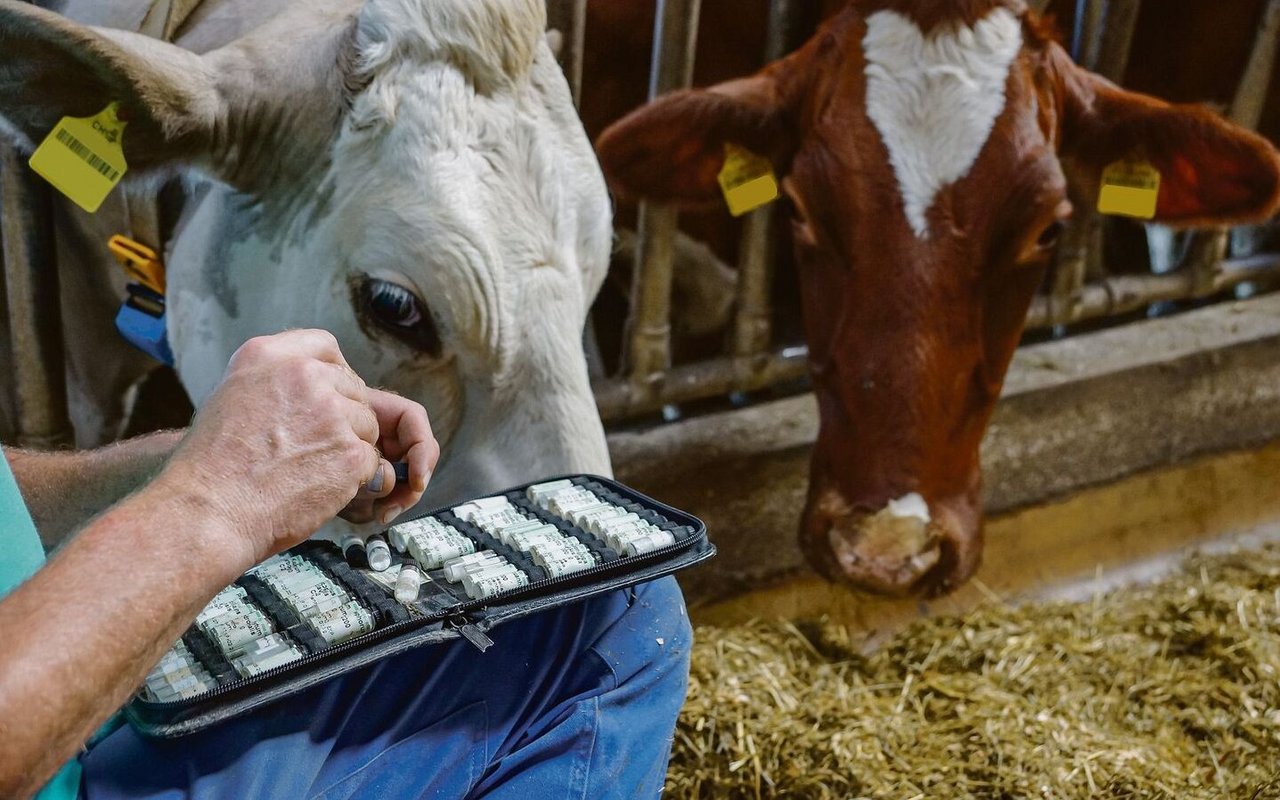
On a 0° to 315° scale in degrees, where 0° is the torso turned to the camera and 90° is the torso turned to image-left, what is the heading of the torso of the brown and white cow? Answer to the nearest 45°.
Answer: approximately 0°

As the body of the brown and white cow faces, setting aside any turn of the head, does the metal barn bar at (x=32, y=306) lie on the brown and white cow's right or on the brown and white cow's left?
on the brown and white cow's right
